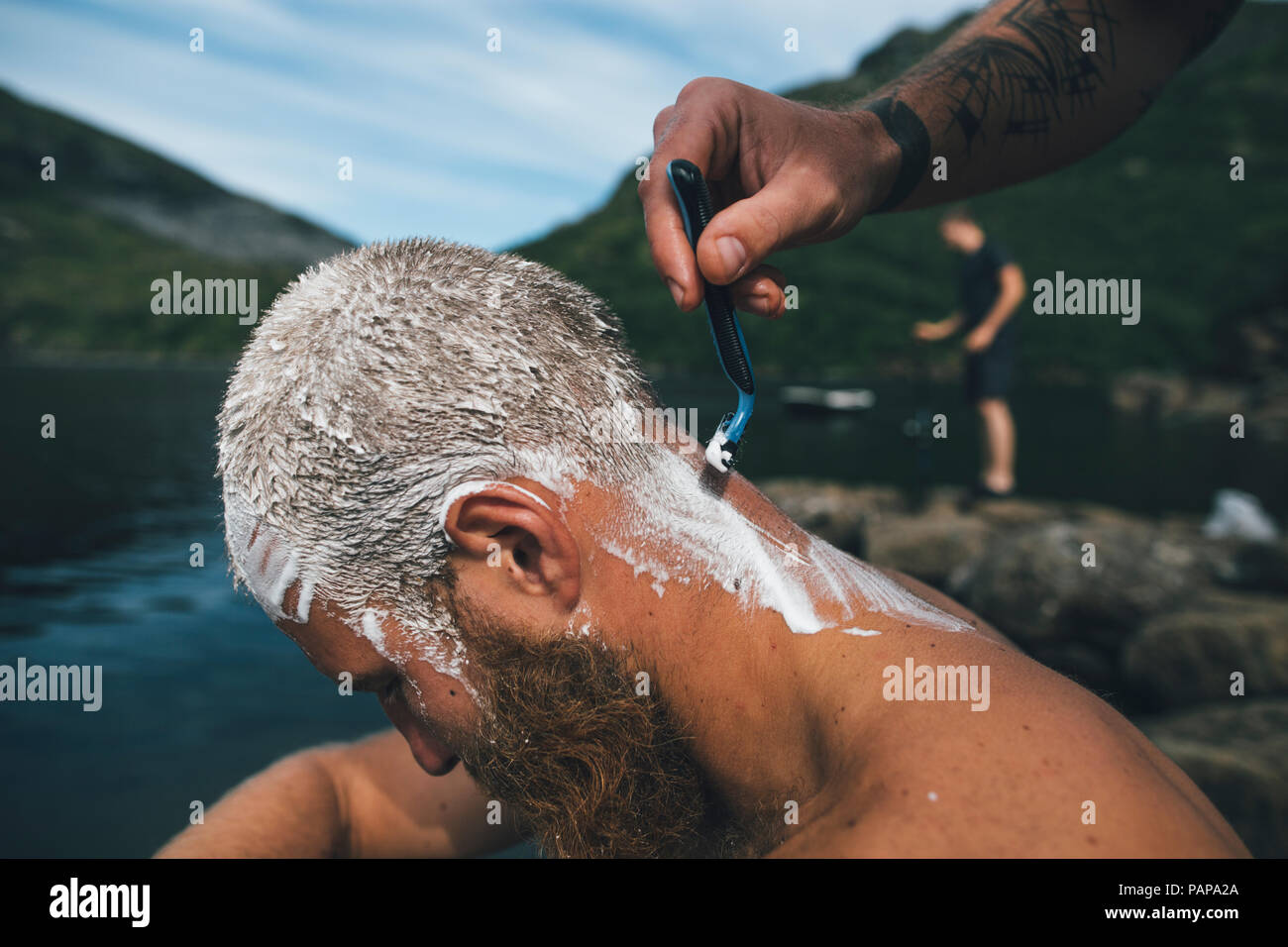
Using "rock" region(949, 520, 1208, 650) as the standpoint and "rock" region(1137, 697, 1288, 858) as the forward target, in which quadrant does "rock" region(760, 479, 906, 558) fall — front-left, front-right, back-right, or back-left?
back-right

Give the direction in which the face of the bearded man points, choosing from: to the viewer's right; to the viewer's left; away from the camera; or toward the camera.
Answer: to the viewer's left

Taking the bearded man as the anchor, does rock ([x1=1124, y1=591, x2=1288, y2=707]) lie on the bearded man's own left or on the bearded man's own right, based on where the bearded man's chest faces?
on the bearded man's own right

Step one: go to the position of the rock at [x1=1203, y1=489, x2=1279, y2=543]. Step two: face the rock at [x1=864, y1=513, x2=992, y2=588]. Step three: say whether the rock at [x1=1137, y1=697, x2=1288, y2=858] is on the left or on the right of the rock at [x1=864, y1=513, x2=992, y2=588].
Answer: left

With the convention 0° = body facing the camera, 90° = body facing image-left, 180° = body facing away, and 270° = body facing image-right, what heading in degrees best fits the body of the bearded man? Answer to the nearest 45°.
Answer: approximately 90°

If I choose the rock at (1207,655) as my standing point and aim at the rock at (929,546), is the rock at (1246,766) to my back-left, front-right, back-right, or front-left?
back-left
